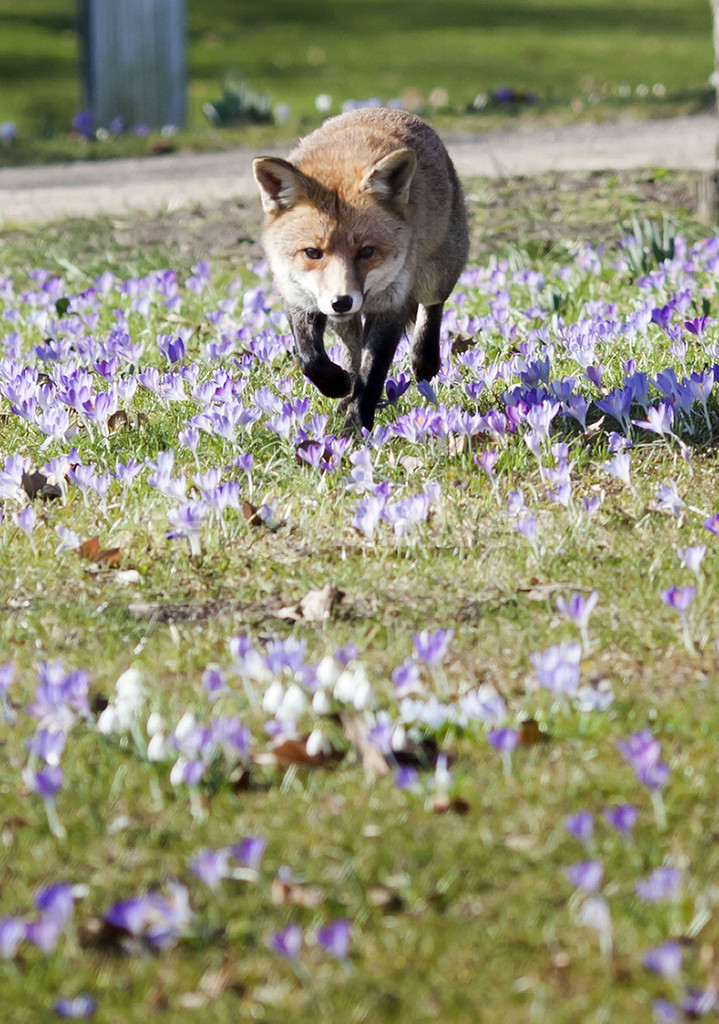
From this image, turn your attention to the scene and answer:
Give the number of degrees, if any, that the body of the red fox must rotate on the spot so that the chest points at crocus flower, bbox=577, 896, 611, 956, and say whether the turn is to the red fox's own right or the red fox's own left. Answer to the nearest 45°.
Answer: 0° — it already faces it

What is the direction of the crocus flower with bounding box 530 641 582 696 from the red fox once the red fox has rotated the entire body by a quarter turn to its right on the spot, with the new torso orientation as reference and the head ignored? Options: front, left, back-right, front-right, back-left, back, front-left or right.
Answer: left

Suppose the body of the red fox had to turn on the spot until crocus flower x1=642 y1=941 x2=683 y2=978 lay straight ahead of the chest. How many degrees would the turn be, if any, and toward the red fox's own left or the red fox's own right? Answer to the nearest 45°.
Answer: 0° — it already faces it

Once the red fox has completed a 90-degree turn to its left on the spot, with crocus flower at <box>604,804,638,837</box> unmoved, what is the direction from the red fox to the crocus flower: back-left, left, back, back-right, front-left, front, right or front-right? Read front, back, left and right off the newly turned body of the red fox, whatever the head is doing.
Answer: right

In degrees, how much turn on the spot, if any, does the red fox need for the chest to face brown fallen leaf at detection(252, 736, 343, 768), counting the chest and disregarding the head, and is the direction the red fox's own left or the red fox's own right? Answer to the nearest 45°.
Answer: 0° — it already faces it

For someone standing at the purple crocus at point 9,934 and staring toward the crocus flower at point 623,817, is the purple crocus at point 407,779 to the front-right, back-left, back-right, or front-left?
front-left

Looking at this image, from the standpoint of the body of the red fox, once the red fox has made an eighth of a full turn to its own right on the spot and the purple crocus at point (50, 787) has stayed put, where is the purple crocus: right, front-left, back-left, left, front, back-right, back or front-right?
front-left

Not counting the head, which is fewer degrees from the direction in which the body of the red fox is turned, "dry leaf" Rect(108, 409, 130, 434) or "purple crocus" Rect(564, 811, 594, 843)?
the purple crocus

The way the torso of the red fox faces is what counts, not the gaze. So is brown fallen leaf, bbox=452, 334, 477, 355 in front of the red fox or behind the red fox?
behind

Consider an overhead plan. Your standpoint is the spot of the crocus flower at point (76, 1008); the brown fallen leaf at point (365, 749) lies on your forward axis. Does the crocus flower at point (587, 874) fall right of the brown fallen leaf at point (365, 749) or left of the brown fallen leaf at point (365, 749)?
right

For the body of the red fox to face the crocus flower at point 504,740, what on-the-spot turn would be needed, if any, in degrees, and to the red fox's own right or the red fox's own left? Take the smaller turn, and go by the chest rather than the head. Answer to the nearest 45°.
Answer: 0° — it already faces it

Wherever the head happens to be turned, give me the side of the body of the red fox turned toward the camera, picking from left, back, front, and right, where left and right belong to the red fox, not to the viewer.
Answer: front

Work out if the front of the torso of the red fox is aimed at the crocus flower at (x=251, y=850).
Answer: yes

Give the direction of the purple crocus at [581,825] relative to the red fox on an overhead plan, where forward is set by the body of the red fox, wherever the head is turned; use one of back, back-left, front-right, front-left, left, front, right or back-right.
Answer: front

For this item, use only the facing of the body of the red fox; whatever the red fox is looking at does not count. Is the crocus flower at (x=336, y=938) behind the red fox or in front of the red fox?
in front

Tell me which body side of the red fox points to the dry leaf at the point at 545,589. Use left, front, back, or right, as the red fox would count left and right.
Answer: front
